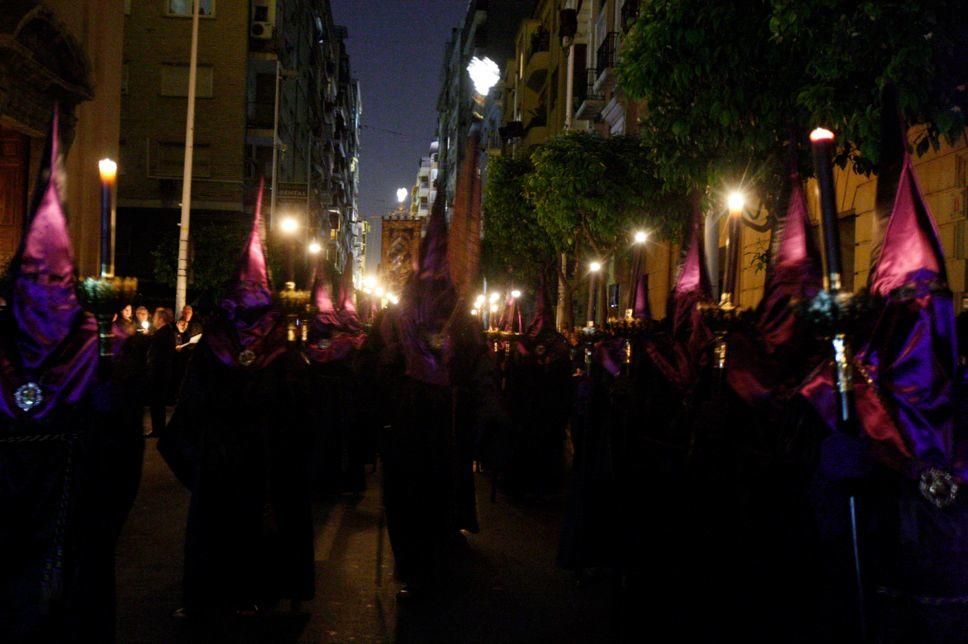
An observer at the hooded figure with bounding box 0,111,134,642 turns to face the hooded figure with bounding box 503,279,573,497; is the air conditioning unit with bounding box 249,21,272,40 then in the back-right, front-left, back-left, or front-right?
front-left

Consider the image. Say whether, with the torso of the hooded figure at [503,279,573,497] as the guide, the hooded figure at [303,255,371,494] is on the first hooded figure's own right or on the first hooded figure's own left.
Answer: on the first hooded figure's own right

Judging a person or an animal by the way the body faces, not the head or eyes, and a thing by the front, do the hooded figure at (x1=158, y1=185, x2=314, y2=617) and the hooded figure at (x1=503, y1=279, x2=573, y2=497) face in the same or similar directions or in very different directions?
same or similar directions

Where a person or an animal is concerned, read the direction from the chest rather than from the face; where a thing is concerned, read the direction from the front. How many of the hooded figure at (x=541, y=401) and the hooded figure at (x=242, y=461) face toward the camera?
2

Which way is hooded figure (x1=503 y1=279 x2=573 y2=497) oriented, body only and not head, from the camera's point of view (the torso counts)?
toward the camera

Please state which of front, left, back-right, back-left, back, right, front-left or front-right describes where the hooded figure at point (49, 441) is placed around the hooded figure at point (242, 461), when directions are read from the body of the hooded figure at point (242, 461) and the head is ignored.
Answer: front-right

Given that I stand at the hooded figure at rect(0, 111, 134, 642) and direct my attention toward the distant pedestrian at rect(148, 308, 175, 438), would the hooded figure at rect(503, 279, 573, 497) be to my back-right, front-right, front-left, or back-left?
front-right

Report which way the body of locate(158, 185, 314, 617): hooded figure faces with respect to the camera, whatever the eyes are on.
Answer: toward the camera

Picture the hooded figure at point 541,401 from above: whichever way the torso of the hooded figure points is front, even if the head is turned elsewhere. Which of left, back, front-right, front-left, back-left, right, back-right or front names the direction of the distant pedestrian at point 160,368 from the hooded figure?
right
